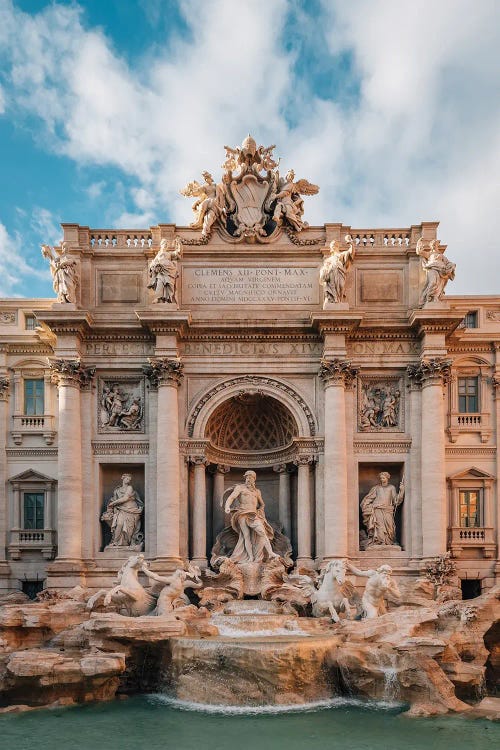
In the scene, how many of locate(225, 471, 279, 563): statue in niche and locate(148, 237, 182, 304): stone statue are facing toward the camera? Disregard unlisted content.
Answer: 2

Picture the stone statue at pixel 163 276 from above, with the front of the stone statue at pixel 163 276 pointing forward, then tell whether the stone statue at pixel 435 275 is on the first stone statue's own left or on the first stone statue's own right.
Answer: on the first stone statue's own left

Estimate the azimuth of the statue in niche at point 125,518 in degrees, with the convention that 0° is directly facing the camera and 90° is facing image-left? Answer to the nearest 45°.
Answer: approximately 0°

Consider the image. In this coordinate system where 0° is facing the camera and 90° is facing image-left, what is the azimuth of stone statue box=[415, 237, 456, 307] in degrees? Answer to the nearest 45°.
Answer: approximately 0°
